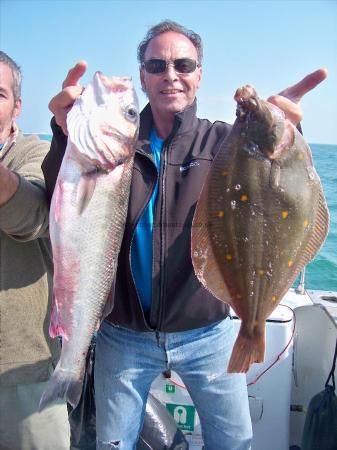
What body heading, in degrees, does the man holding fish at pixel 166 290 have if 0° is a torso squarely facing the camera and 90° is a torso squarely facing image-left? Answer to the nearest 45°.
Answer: approximately 0°
